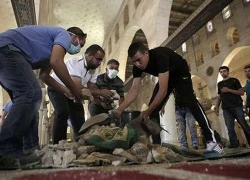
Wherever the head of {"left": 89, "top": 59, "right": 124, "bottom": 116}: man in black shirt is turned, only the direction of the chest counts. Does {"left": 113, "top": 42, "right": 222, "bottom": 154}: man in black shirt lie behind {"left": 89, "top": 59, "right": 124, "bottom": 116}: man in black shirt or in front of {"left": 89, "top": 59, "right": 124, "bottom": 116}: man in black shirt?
in front

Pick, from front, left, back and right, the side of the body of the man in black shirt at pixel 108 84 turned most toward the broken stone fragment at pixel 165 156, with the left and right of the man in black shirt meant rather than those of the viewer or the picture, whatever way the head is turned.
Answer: front

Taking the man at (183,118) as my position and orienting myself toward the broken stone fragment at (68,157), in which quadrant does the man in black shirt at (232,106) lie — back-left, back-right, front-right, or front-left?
back-left

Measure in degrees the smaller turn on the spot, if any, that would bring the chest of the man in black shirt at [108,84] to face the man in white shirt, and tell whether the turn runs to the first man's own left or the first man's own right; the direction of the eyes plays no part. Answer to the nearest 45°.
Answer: approximately 45° to the first man's own right

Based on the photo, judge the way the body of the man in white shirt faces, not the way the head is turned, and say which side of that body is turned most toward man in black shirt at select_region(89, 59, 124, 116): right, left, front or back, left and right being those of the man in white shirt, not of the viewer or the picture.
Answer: left

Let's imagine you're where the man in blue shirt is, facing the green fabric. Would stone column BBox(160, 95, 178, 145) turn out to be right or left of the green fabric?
left

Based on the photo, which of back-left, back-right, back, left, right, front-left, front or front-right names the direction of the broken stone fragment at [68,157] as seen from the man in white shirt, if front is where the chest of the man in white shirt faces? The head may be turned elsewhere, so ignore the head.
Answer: front-right

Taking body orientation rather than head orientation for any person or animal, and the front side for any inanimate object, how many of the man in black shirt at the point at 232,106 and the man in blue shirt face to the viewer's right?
1

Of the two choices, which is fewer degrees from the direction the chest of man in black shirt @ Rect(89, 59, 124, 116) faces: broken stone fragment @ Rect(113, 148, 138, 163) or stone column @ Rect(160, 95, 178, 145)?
the broken stone fragment

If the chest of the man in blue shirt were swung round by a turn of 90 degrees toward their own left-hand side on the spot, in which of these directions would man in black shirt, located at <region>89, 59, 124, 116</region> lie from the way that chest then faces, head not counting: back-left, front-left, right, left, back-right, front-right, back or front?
front-right

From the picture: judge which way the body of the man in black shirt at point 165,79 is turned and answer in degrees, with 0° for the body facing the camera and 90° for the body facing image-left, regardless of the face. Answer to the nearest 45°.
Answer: approximately 45°

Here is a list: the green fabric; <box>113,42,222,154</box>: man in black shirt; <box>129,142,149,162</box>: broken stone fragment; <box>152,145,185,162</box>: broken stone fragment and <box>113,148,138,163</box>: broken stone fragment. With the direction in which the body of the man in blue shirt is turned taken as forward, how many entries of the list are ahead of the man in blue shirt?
5

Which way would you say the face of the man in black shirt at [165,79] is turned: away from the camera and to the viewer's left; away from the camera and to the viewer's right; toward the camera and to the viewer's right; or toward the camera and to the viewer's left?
toward the camera and to the viewer's left

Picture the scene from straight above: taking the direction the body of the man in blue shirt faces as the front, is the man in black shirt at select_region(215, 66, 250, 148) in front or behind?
in front

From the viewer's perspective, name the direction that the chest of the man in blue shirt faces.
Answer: to the viewer's right
